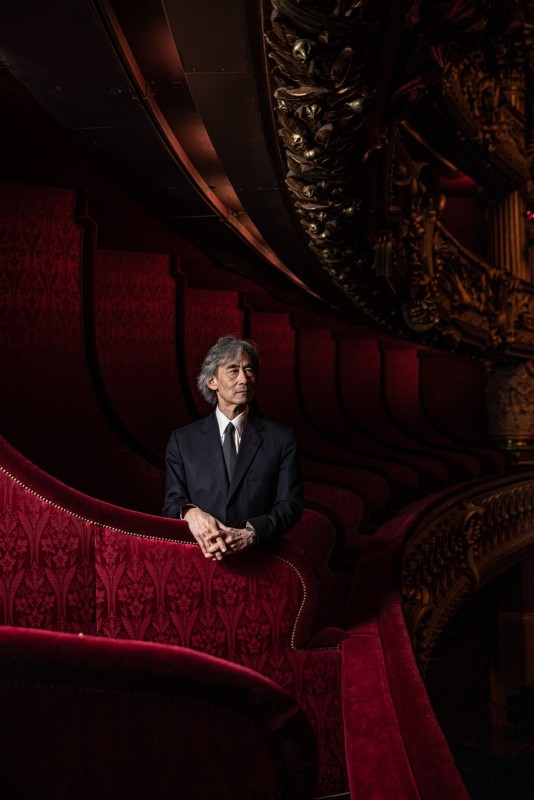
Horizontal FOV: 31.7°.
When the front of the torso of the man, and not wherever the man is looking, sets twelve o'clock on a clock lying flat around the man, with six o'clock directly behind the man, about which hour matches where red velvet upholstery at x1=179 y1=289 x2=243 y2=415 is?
The red velvet upholstery is roughly at 6 o'clock from the man.

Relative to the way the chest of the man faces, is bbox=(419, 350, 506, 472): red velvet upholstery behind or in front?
behind

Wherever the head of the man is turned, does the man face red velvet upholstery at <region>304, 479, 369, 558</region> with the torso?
no

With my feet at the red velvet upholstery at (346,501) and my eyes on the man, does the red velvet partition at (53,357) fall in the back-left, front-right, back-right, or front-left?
front-right

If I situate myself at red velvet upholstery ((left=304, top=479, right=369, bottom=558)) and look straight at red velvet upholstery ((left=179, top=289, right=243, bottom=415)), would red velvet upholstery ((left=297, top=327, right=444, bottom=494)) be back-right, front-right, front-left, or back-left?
front-right

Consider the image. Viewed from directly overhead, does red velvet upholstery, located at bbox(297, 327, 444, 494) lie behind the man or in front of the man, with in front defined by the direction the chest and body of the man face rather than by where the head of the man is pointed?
behind

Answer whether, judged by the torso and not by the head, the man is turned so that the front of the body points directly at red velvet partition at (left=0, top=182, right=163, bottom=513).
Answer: no

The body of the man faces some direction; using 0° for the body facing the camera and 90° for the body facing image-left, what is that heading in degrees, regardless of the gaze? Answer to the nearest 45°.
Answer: approximately 0°

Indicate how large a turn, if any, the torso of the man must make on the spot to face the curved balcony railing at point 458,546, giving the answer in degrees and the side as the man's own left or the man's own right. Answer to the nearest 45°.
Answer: approximately 135° to the man's own left
